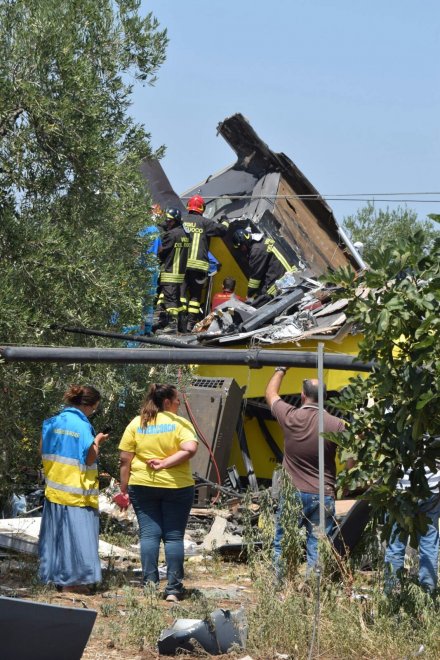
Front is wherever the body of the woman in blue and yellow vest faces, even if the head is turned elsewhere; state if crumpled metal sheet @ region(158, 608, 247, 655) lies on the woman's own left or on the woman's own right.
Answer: on the woman's own right

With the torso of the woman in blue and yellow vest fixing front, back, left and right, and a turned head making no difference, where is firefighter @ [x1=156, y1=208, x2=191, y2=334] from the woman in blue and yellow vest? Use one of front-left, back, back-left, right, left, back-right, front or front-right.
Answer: front-left

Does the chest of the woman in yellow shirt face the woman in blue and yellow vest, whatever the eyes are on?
no

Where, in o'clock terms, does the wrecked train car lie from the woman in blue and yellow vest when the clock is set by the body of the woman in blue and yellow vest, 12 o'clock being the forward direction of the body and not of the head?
The wrecked train car is roughly at 11 o'clock from the woman in blue and yellow vest.

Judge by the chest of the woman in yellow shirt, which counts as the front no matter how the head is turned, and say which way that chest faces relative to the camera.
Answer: away from the camera

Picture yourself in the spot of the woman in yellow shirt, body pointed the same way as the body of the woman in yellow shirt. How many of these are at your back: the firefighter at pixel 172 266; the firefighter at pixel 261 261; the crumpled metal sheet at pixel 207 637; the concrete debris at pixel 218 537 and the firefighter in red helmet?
1

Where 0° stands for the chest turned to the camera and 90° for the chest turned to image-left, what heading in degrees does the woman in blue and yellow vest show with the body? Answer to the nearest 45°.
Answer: approximately 225°

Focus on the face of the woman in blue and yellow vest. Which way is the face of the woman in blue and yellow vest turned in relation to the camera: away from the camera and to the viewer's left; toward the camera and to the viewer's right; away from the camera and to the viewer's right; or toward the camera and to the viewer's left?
away from the camera and to the viewer's right

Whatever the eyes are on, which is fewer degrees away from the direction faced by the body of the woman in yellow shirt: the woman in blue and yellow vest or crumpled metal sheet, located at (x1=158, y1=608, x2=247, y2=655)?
the woman in blue and yellow vest

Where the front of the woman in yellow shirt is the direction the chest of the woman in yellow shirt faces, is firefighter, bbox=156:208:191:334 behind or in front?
in front

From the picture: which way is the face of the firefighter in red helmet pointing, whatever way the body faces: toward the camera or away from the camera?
away from the camera

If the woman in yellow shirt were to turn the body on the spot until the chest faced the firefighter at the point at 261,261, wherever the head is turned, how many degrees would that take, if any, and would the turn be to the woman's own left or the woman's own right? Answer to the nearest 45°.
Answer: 0° — they already face them

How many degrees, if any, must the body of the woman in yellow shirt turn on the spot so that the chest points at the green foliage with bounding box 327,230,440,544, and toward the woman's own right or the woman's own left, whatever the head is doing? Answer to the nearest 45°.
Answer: approximately 135° to the woman's own right
